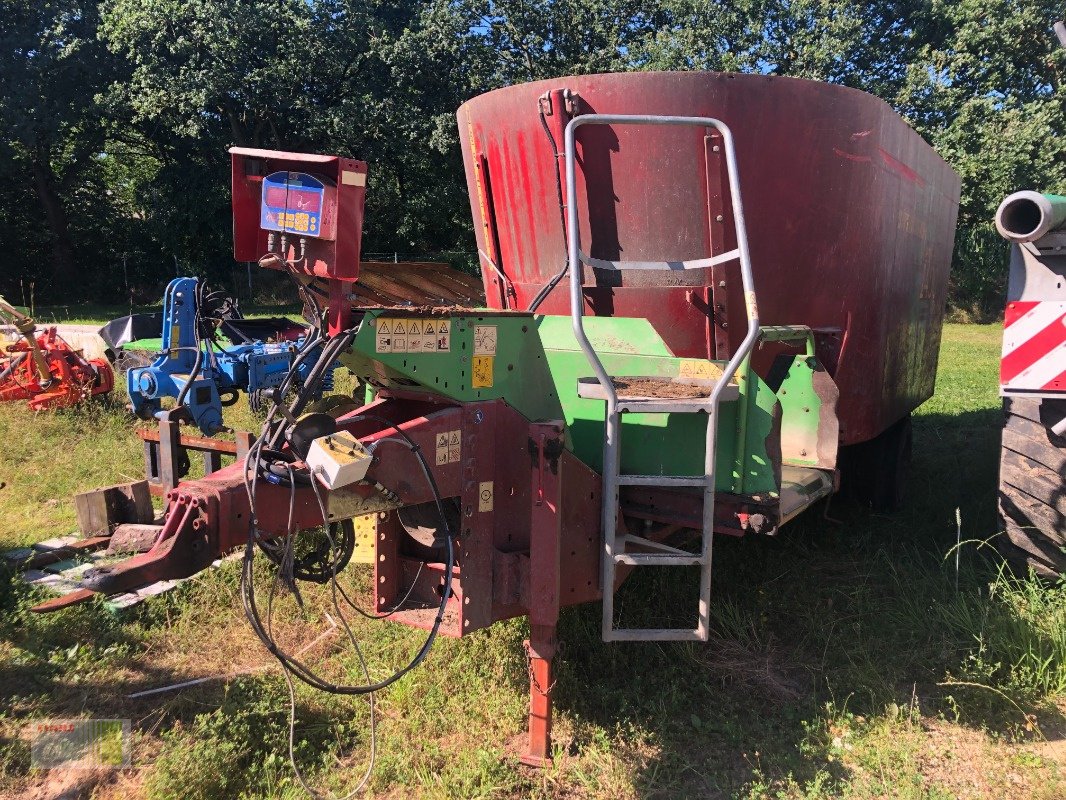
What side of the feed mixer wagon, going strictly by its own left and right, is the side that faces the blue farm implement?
right

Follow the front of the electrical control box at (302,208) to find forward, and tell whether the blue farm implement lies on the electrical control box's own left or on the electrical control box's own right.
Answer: on the electrical control box's own right

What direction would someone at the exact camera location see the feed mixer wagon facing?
facing the viewer and to the left of the viewer

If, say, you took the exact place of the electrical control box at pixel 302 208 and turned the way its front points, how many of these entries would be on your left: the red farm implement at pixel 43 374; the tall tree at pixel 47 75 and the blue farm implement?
0

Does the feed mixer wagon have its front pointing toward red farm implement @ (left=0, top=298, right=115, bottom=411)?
no

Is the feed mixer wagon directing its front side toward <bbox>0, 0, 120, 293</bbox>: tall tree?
no

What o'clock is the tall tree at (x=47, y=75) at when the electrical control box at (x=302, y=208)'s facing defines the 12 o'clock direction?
The tall tree is roughly at 4 o'clock from the electrical control box.

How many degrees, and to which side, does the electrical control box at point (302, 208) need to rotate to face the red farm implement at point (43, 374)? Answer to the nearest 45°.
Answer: approximately 135° to its right

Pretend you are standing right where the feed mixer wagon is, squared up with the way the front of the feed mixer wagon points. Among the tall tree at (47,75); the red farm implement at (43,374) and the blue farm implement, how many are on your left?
0
